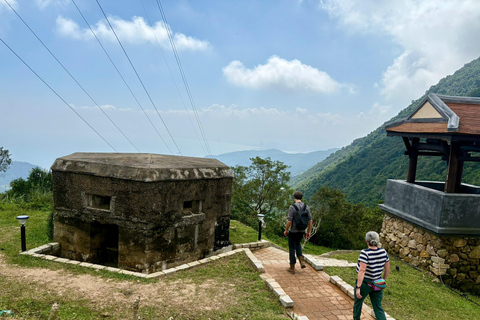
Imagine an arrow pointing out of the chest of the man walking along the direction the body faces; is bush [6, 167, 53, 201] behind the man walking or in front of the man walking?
in front

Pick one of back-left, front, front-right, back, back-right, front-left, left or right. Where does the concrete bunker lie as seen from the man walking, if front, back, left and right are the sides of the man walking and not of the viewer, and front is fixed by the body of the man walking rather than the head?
front-left

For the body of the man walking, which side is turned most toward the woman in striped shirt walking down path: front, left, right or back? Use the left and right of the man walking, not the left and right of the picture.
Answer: back

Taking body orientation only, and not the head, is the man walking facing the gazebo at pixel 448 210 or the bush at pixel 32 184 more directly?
the bush

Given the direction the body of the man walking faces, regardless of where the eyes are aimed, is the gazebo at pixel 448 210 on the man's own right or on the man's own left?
on the man's own right

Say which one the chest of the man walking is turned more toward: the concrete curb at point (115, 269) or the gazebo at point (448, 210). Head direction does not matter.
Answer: the concrete curb

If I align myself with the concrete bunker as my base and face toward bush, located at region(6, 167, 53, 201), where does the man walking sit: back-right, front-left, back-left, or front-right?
back-right

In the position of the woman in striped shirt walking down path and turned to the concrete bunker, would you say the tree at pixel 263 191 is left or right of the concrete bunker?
right

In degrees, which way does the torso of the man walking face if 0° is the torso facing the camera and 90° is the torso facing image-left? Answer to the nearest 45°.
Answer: approximately 135°

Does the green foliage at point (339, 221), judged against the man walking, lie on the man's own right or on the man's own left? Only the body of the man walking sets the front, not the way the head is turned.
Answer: on the man's own right

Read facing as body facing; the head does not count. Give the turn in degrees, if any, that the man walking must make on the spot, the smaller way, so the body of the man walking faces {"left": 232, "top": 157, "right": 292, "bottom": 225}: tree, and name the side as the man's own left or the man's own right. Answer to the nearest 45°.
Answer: approximately 45° to the man's own right
